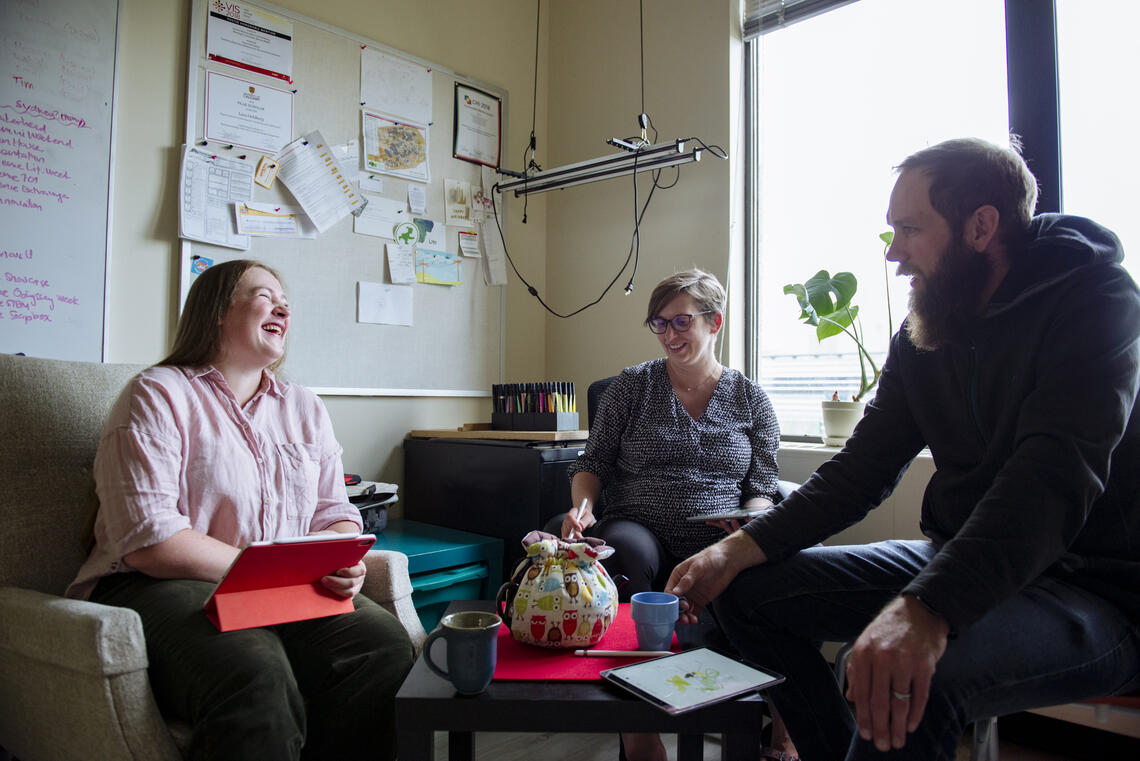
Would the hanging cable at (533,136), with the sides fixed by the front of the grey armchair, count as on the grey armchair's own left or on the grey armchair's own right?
on the grey armchair's own left

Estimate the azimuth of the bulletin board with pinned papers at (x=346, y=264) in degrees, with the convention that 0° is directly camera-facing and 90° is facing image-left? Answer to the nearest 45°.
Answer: approximately 315°

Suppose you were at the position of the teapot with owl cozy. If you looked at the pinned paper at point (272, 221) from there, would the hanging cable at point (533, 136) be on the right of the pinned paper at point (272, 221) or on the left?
right

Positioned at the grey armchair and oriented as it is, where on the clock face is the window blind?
The window blind is roughly at 10 o'clock from the grey armchair.

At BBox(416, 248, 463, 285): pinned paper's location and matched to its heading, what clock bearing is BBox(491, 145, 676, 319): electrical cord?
The electrical cord is roughly at 10 o'clock from the pinned paper.

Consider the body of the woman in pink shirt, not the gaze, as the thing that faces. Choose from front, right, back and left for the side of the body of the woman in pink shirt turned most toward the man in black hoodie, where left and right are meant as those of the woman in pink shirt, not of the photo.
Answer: front

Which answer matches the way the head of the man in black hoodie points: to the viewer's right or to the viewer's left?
to the viewer's left

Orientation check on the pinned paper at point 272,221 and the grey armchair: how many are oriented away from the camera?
0

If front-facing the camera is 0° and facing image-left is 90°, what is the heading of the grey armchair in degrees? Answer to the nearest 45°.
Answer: approximately 315°

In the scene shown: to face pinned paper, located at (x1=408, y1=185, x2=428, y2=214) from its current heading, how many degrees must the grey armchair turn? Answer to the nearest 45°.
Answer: approximately 90° to its left

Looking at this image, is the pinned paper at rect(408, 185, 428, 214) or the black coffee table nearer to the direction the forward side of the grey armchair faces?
the black coffee table
